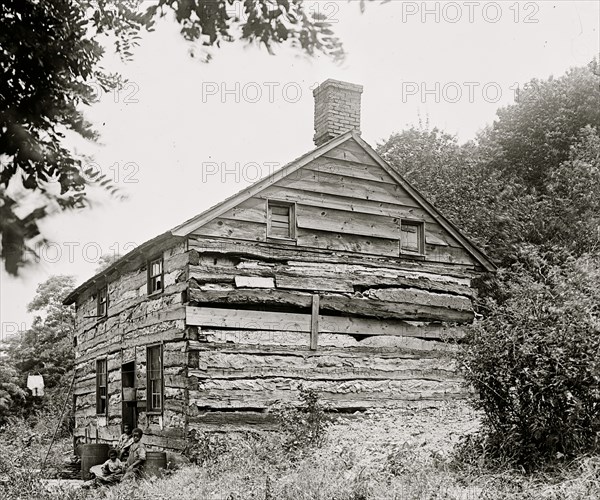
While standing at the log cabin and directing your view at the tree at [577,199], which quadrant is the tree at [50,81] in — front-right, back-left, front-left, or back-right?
back-right

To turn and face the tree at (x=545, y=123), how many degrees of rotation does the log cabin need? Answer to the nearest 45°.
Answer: approximately 180°

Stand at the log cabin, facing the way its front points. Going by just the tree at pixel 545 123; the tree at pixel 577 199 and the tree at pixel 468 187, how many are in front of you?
0

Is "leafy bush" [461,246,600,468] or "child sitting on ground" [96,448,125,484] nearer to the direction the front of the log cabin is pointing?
the child sitting on ground

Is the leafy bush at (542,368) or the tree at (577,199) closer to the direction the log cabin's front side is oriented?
the leafy bush

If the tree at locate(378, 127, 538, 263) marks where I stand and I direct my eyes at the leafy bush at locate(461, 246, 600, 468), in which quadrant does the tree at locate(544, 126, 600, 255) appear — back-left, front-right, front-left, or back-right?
front-left

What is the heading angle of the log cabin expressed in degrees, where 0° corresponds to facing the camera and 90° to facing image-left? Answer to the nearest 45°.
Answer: approximately 45°

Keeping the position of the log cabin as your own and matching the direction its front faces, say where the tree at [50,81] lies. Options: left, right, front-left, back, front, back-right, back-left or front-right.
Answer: front-left

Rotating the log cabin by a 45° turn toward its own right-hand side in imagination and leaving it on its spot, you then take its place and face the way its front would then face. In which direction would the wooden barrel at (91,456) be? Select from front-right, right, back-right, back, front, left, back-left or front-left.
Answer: front

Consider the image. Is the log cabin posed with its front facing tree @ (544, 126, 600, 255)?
no

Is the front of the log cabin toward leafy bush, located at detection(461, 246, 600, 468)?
no

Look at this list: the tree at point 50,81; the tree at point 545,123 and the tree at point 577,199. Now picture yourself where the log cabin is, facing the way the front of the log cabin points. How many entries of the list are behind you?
2

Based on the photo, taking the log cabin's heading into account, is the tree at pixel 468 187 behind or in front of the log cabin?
behind

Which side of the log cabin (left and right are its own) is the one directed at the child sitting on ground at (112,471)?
front
